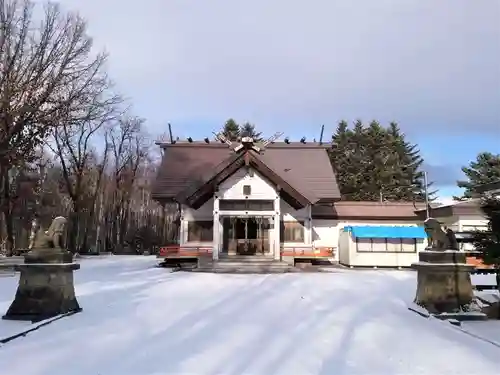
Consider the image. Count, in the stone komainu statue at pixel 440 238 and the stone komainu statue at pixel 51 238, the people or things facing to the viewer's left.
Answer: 1

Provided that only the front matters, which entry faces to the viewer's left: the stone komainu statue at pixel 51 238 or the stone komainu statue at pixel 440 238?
the stone komainu statue at pixel 440 238

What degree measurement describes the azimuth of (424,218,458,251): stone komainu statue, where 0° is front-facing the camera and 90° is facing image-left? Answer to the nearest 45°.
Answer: approximately 90°

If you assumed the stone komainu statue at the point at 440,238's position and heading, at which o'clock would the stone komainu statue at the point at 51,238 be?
the stone komainu statue at the point at 51,238 is roughly at 11 o'clock from the stone komainu statue at the point at 440,238.

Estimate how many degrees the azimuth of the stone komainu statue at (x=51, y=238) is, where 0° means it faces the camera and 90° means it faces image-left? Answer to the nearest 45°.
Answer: approximately 270°
